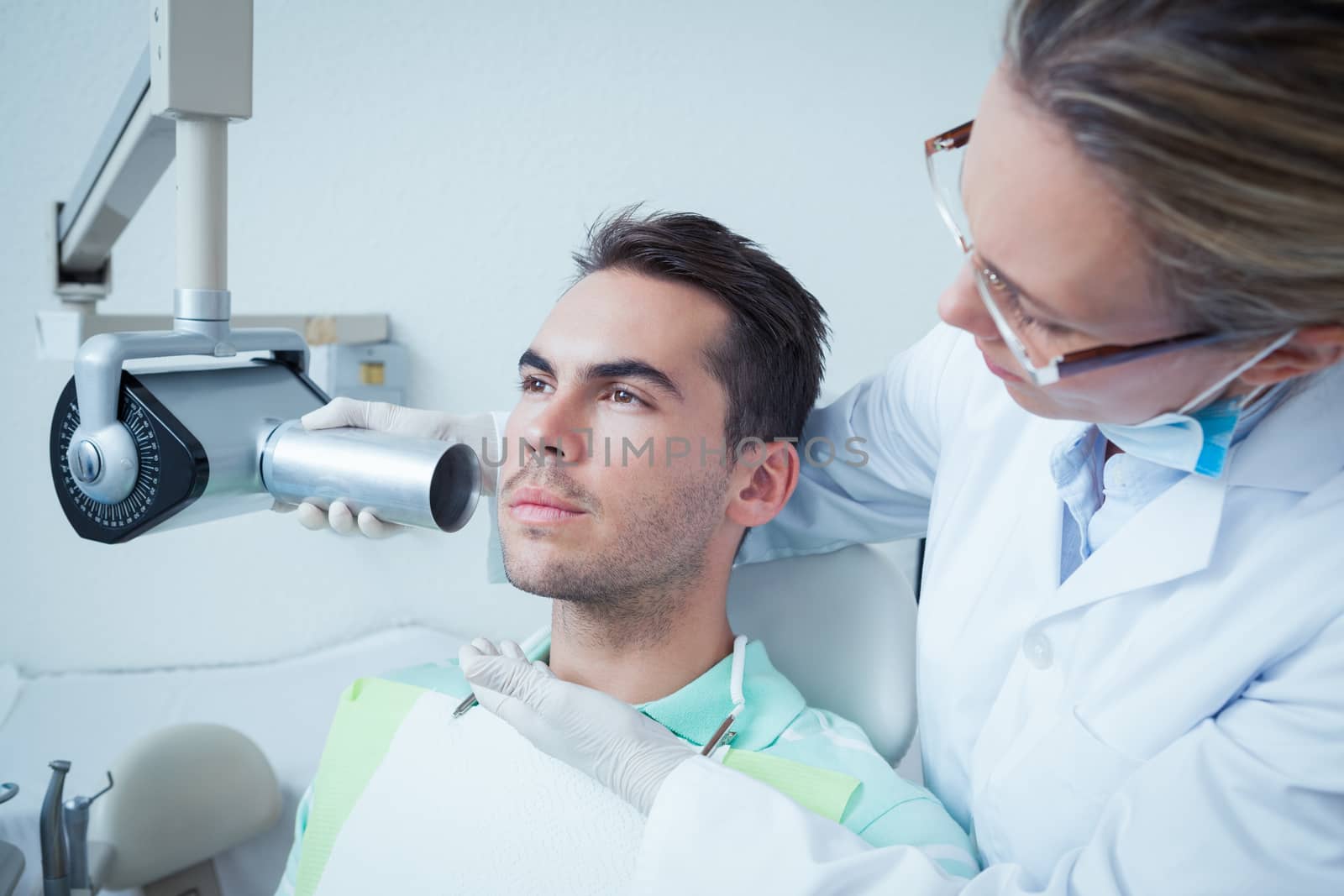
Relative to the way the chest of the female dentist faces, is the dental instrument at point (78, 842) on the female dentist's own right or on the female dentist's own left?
on the female dentist's own right

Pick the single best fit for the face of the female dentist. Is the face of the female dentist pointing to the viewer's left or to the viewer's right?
to the viewer's left

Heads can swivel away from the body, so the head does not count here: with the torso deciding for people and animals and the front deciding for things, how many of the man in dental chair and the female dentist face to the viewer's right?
0

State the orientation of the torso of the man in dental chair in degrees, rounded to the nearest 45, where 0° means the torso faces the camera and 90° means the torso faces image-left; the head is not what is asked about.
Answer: approximately 45°

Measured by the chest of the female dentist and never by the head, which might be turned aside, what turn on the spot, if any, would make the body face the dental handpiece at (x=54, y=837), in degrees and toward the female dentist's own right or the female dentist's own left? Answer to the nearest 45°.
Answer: approximately 45° to the female dentist's own right

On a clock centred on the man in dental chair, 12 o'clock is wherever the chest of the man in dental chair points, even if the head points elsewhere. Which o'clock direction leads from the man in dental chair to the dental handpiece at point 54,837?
The dental handpiece is roughly at 2 o'clock from the man in dental chair.
